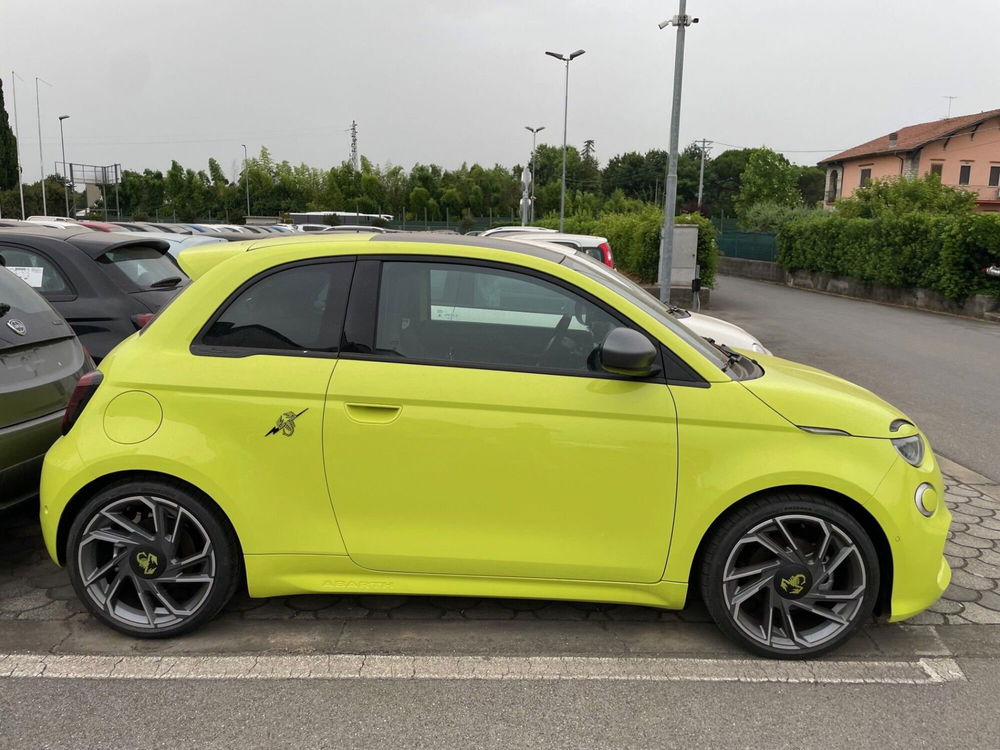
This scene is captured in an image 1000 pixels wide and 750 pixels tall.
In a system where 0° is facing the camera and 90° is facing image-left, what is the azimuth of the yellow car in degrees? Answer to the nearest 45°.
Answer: approximately 270°

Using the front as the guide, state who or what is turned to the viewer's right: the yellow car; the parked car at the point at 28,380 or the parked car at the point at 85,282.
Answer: the yellow car

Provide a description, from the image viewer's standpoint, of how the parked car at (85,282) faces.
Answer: facing away from the viewer and to the left of the viewer

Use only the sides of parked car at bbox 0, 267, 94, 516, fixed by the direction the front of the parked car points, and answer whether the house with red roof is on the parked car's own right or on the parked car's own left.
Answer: on the parked car's own right

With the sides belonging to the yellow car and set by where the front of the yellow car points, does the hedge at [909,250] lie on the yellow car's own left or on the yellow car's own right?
on the yellow car's own left

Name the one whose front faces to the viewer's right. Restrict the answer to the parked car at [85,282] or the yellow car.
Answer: the yellow car

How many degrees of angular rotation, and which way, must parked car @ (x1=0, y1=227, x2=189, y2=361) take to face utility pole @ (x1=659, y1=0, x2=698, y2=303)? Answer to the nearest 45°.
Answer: approximately 90° to its right

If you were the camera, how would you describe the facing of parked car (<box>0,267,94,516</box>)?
facing away from the viewer and to the left of the viewer

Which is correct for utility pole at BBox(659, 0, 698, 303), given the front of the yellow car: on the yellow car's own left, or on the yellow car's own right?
on the yellow car's own left

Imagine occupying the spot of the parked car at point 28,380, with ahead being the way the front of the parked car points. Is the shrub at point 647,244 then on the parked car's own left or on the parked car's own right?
on the parked car's own right
